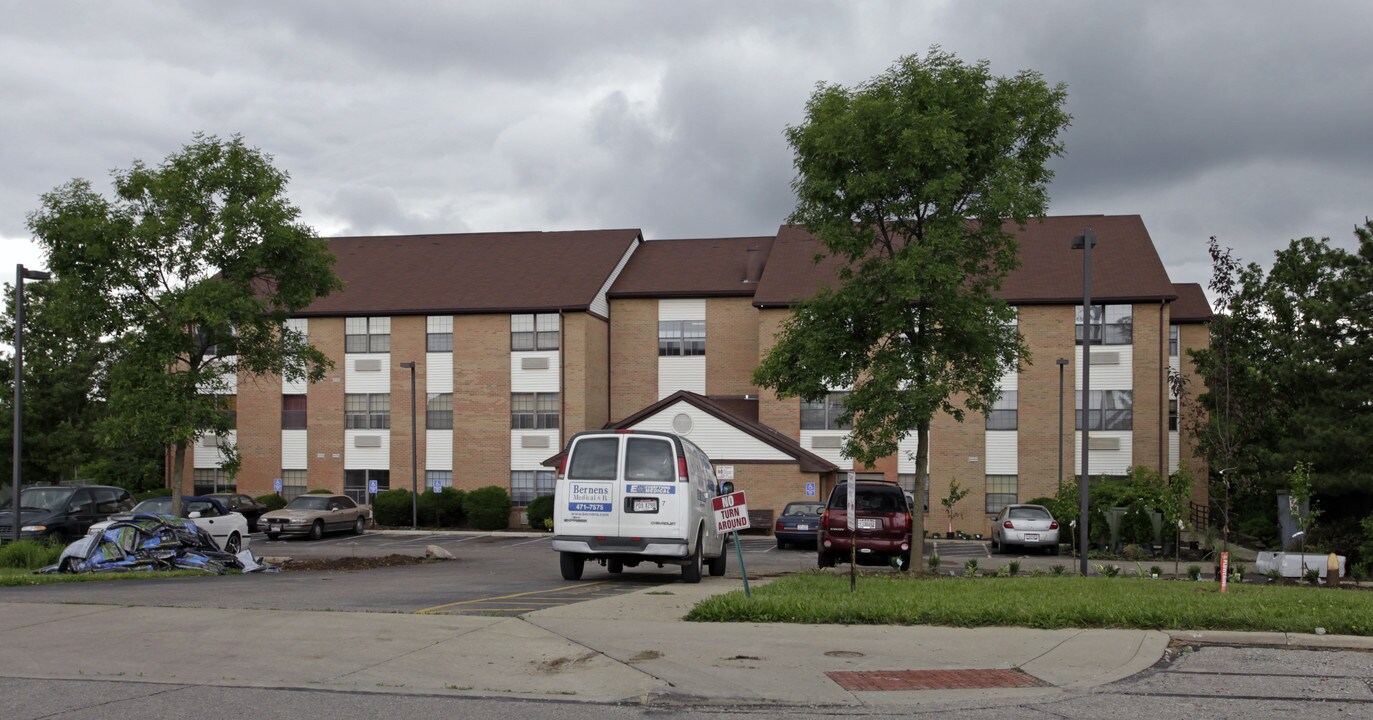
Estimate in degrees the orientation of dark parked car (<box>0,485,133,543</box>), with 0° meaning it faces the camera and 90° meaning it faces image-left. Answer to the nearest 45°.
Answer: approximately 45°

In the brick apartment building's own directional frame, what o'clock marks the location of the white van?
The white van is roughly at 12 o'clock from the brick apartment building.

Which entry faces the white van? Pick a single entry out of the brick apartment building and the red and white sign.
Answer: the brick apartment building

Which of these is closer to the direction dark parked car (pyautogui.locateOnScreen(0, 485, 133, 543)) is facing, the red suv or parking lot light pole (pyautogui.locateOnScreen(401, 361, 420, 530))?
the red suv

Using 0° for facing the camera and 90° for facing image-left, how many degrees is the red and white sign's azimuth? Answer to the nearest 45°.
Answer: approximately 0°

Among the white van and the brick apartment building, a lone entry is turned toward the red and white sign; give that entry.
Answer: the brick apartment building

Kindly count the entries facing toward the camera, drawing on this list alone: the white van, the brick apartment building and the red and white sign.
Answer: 2

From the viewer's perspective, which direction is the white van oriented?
away from the camera

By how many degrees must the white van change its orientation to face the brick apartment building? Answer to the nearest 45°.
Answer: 0° — it already faces it

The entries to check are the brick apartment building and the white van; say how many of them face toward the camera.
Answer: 1
